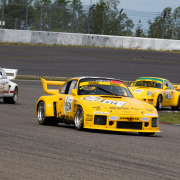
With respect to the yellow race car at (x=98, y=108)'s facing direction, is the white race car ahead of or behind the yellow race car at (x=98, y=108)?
behind

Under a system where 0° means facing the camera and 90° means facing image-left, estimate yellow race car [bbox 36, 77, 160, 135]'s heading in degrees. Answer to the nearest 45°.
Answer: approximately 315°
